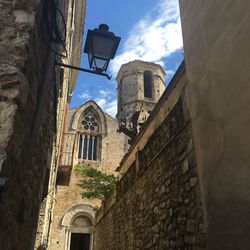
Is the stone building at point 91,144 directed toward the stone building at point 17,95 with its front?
yes

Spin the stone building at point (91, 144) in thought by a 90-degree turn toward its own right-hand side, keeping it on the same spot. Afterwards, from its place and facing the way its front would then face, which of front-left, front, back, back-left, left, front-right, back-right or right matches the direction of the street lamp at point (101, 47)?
left

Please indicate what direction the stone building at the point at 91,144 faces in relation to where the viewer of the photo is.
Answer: facing the viewer

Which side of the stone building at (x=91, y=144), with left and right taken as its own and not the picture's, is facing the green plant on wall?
front

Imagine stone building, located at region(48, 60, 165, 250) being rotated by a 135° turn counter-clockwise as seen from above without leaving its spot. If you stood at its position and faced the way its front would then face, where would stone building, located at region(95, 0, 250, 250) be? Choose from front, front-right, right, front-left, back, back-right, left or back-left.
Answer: back-right
